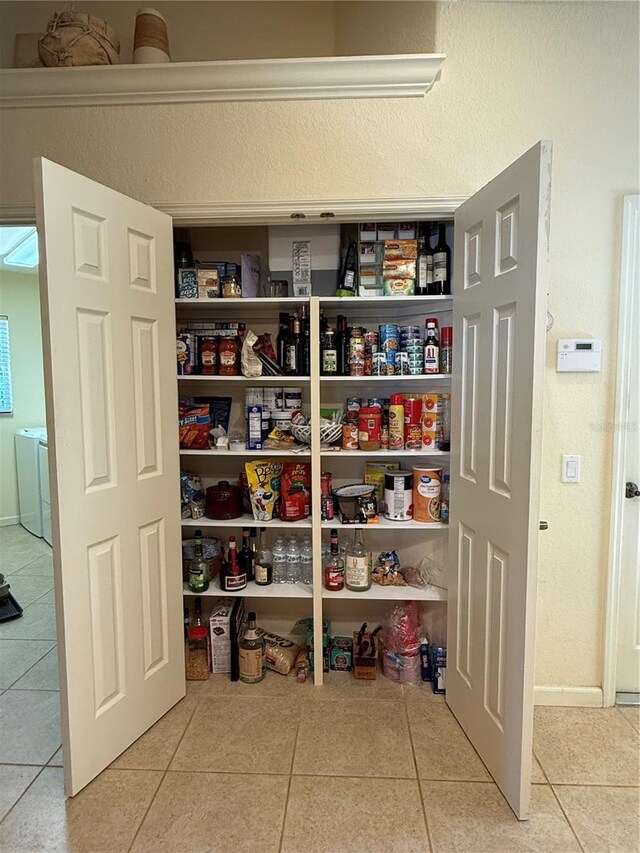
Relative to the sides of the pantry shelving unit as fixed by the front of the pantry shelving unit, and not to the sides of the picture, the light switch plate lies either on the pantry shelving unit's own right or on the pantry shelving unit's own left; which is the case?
on the pantry shelving unit's own left

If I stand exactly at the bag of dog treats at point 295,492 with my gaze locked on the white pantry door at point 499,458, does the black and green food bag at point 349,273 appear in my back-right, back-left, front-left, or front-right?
front-left

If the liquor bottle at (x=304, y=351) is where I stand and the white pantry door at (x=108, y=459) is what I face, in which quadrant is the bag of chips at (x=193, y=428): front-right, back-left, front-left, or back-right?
front-right

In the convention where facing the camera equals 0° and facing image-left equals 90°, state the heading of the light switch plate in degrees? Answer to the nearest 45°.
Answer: approximately 0°

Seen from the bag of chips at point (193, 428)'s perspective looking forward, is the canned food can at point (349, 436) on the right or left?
on its left

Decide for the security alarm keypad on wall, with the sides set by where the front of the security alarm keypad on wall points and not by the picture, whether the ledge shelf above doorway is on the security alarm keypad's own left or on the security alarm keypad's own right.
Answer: on the security alarm keypad's own right

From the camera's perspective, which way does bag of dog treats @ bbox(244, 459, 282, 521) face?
toward the camera

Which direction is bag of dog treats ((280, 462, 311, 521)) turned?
toward the camera

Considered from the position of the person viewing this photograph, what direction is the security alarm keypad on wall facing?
facing the viewer

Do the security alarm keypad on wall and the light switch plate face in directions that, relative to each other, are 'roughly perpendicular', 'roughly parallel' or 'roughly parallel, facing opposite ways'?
roughly parallel
